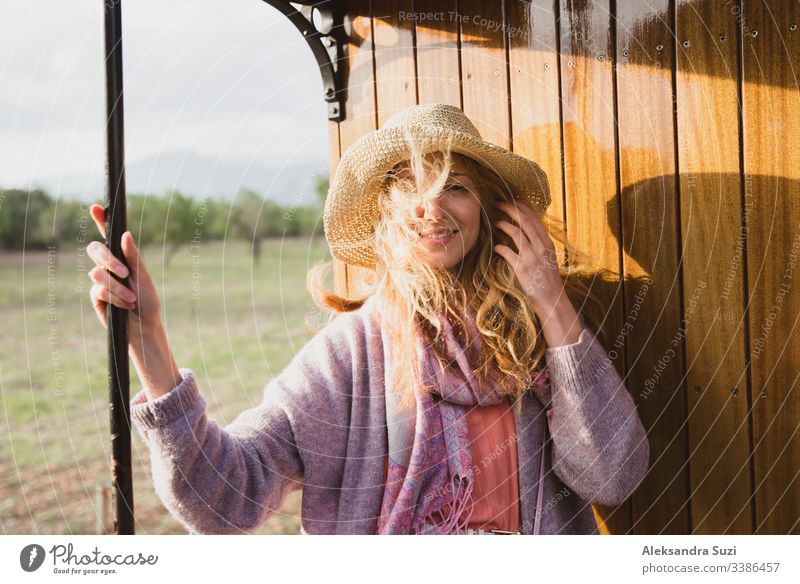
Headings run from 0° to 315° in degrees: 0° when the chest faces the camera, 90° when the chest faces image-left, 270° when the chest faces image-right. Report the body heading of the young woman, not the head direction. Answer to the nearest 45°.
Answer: approximately 0°
